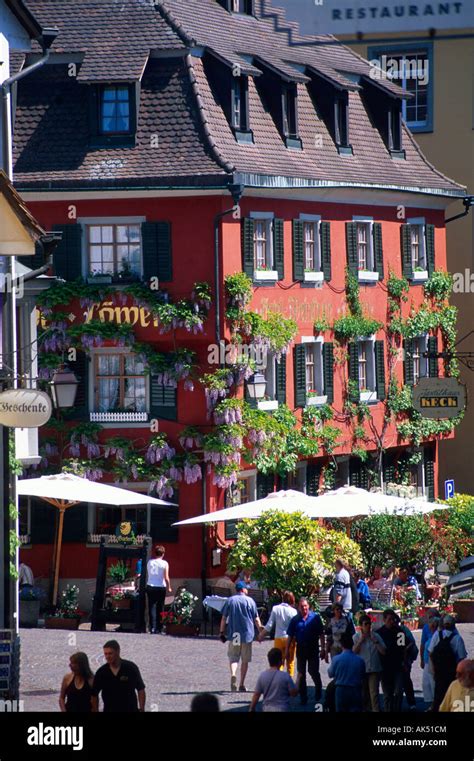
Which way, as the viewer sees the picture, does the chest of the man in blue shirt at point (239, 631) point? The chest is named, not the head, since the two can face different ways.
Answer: away from the camera

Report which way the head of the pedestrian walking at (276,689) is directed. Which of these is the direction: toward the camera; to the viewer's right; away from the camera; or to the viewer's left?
away from the camera

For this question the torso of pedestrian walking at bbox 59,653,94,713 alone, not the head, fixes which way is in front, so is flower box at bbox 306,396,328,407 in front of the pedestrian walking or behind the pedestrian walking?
behind

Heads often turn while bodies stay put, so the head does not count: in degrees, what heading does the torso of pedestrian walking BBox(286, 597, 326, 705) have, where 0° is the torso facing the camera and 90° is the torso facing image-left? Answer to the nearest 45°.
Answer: approximately 0°

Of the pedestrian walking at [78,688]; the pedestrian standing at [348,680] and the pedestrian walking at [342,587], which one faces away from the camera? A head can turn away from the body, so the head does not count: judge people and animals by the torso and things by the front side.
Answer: the pedestrian standing at [348,680]

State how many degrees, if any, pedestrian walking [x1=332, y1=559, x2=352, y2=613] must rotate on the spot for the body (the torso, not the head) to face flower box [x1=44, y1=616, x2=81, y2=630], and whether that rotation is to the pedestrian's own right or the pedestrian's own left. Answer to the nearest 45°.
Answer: approximately 45° to the pedestrian's own right

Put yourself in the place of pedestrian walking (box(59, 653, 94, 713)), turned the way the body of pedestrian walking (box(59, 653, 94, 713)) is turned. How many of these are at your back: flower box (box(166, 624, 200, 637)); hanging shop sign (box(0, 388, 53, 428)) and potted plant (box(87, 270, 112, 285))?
3

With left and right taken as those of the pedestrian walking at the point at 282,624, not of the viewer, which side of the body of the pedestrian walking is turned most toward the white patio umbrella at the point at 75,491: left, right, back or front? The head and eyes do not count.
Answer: left

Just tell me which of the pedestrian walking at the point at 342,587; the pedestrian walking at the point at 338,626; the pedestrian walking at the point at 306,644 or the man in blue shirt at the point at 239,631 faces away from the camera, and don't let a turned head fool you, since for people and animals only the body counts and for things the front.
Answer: the man in blue shirt

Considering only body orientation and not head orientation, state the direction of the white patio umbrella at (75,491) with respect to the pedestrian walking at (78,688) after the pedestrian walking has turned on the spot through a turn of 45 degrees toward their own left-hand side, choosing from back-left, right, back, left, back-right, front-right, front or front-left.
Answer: back-left

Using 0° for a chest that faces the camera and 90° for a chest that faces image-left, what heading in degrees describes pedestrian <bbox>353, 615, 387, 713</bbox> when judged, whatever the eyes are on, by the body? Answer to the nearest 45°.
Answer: approximately 0°

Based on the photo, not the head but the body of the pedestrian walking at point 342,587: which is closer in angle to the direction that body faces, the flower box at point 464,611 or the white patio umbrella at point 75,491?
the white patio umbrella
